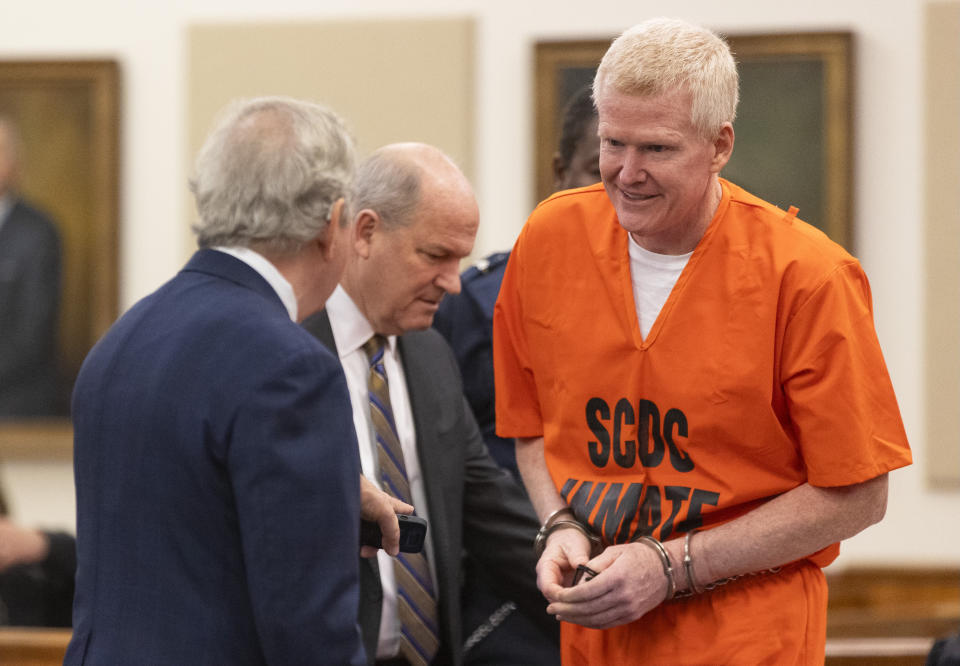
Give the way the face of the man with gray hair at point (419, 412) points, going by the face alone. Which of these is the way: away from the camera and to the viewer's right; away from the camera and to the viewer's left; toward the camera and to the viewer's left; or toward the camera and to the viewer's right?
toward the camera and to the viewer's right

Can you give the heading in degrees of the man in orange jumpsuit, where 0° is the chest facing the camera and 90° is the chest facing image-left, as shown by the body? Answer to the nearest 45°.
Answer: approximately 45°

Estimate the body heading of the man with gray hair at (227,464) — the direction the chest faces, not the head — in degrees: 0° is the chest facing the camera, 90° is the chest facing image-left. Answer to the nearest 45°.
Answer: approximately 225°

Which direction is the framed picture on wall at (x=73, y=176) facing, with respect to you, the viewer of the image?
facing the viewer

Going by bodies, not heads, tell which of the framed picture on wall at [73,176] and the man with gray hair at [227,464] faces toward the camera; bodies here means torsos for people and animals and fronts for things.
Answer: the framed picture on wall

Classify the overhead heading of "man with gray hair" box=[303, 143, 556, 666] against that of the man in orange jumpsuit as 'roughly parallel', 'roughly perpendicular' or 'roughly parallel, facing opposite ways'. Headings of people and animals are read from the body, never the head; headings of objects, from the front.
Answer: roughly perpendicular

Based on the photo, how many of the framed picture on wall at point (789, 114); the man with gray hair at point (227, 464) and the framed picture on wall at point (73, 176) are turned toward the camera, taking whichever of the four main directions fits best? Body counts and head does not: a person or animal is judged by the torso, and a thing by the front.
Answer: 2

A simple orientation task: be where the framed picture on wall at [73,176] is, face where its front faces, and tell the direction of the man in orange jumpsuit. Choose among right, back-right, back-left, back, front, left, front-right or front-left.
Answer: front

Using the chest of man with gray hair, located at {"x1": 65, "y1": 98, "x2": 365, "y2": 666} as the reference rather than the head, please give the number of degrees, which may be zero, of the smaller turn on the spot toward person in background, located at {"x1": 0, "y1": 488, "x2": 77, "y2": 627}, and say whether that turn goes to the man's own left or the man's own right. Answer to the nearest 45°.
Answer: approximately 45° to the man's own left

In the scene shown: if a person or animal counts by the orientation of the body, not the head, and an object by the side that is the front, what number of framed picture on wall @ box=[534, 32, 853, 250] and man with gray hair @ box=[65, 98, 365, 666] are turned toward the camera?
1

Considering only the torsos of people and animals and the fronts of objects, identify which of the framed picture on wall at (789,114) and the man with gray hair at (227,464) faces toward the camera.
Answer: the framed picture on wall

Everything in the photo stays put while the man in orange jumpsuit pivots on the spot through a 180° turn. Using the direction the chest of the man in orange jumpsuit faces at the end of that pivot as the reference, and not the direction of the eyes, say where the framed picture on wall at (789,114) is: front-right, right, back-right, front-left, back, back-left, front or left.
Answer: front-left

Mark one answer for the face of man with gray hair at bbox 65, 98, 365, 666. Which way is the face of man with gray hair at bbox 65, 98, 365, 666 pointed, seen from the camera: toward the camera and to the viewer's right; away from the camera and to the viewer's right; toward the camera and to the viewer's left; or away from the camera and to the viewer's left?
away from the camera and to the viewer's right

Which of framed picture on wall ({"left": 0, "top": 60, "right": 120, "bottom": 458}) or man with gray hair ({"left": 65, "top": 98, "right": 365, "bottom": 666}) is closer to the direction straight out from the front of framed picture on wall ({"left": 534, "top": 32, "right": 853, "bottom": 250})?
the man with gray hair

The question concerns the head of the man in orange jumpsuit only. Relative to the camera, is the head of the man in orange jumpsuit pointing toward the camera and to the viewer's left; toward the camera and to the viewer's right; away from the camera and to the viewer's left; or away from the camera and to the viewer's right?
toward the camera and to the viewer's left

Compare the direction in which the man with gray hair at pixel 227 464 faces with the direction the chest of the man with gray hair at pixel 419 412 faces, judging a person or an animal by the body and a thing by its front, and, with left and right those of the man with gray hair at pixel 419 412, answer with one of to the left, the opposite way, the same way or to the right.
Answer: to the left

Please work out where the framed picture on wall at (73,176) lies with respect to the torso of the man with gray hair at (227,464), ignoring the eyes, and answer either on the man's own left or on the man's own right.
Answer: on the man's own left

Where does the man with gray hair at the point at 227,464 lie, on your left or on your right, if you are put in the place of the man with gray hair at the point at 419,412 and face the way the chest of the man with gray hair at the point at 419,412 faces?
on your right
